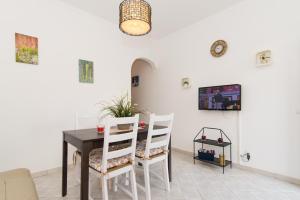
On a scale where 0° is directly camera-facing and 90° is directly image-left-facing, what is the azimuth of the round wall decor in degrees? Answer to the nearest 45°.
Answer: approximately 45°

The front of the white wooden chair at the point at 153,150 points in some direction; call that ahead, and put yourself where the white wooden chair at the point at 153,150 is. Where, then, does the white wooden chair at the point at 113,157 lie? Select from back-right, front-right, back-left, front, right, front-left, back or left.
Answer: left

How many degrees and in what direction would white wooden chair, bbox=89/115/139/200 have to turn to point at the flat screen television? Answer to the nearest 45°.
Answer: approximately 90° to its right

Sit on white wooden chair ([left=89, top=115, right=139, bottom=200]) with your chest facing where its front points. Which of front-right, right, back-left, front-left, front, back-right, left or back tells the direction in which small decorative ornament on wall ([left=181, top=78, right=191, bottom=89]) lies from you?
right

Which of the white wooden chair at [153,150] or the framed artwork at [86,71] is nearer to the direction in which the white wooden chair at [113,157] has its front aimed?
the framed artwork

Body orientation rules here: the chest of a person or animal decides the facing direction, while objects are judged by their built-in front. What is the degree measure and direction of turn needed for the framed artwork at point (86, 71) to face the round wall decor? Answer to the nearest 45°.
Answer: approximately 45° to its left

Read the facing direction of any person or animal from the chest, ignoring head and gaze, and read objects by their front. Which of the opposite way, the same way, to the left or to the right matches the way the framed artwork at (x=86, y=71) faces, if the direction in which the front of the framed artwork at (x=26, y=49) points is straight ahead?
the same way

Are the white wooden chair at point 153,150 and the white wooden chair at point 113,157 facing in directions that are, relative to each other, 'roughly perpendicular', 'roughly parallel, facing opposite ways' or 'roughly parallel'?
roughly parallel

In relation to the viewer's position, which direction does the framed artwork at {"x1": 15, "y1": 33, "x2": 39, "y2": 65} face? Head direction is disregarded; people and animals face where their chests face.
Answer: facing the viewer and to the right of the viewer

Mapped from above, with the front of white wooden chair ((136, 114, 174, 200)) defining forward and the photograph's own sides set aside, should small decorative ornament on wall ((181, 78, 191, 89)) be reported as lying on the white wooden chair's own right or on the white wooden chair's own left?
on the white wooden chair's own right

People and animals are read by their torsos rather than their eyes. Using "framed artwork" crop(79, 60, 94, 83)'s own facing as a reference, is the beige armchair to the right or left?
on its right

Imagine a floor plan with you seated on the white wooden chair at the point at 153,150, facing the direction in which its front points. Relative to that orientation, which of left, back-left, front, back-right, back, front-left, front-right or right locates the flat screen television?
right

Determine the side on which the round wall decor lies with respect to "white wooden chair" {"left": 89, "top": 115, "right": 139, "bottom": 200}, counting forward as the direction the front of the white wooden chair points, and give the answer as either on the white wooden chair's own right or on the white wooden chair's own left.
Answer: on the white wooden chair's own right

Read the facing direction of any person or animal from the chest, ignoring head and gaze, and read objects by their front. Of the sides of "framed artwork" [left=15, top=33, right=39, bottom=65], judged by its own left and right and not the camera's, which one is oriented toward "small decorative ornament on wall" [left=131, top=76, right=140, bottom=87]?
left

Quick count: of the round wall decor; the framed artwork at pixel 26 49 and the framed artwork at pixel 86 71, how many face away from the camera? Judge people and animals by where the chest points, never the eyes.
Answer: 0

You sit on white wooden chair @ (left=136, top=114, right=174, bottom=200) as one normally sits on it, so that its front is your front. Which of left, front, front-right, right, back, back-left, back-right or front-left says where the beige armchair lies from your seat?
left

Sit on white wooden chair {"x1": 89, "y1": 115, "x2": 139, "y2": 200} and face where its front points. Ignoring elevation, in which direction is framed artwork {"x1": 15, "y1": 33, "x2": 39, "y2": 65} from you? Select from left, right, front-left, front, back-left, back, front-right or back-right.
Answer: front

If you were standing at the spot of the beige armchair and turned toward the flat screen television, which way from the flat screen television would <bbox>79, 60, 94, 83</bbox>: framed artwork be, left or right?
left

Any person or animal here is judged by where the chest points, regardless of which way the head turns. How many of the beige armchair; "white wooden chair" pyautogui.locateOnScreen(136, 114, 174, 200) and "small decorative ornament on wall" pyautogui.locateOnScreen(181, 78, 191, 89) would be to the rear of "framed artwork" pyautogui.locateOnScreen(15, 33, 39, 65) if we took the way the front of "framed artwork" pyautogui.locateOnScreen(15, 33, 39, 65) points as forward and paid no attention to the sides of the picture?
0
